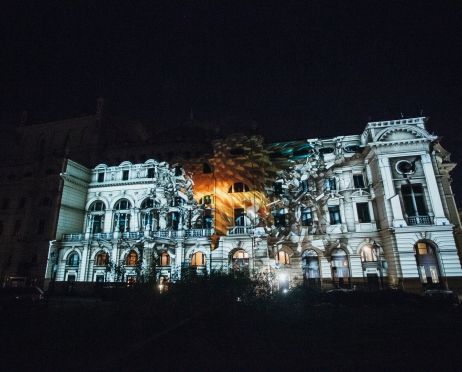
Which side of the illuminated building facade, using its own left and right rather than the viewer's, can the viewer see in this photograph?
front
